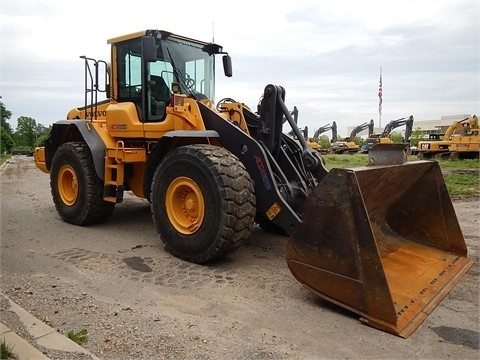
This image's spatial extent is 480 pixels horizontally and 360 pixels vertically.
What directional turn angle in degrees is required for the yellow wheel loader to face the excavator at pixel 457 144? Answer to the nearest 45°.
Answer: approximately 90° to its left

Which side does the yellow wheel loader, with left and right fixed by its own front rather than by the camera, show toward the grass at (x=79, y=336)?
right

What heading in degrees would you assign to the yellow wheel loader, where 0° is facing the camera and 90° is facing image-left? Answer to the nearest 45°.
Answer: approximately 315°

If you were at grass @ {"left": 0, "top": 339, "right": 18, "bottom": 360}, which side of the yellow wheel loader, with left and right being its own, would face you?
right

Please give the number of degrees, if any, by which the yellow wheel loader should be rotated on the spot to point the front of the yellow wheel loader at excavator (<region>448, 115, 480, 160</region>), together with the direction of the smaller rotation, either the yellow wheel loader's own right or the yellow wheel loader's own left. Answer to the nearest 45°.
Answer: approximately 90° to the yellow wheel loader's own left
